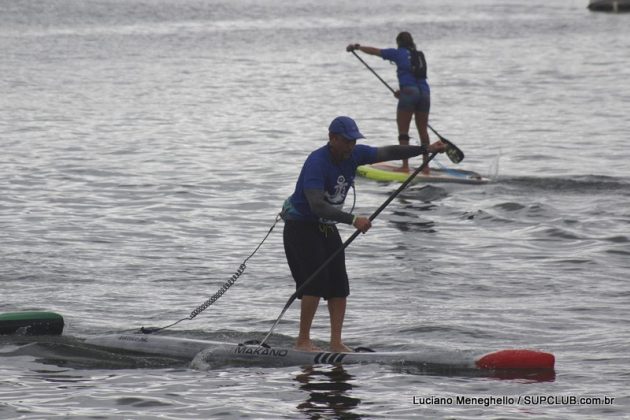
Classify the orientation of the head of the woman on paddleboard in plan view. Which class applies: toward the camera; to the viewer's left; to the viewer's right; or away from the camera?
away from the camera

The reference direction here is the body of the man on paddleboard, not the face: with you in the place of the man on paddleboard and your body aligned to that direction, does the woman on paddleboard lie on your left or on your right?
on your left
